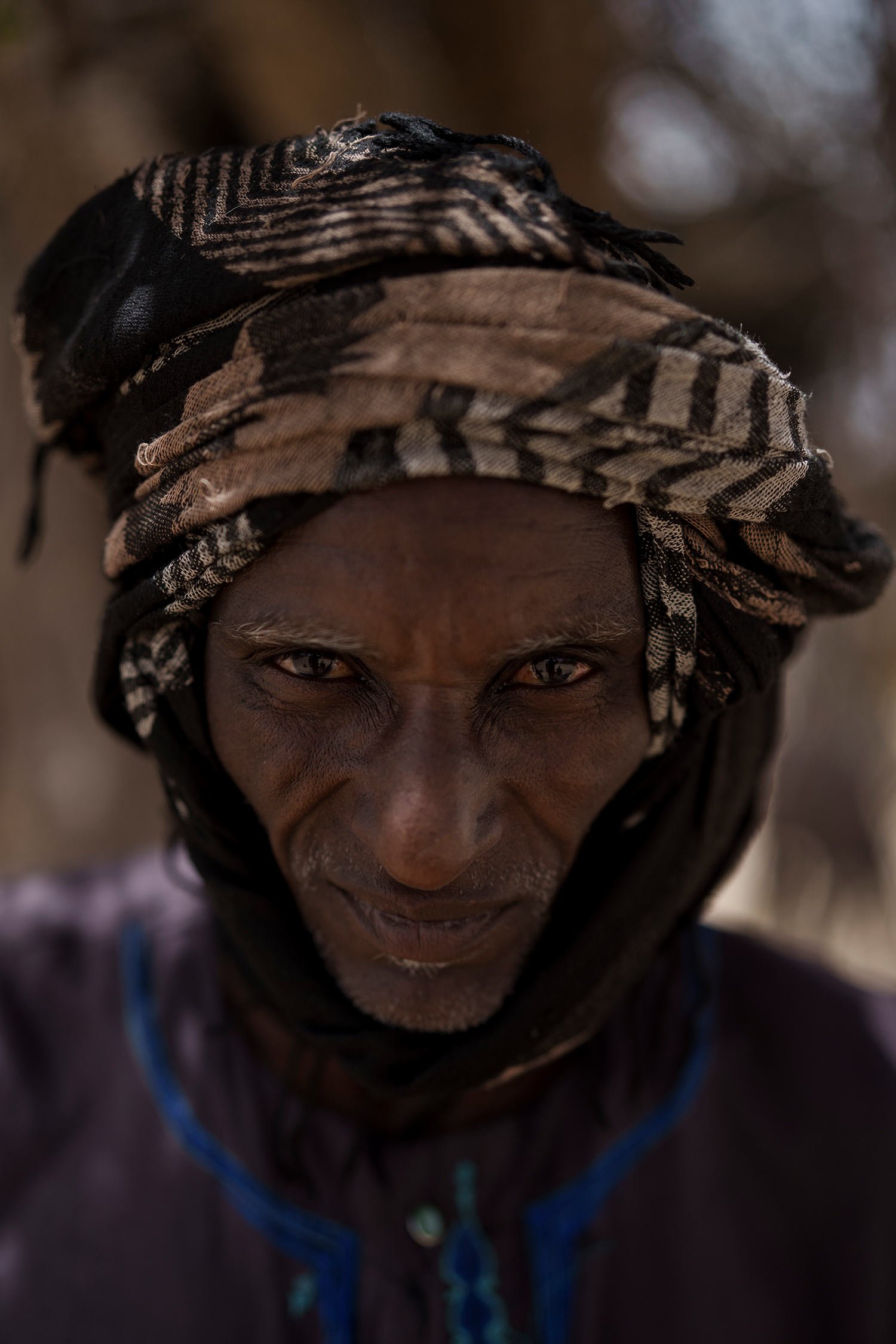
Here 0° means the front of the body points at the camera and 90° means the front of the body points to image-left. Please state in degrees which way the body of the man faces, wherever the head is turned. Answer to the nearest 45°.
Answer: approximately 0°
